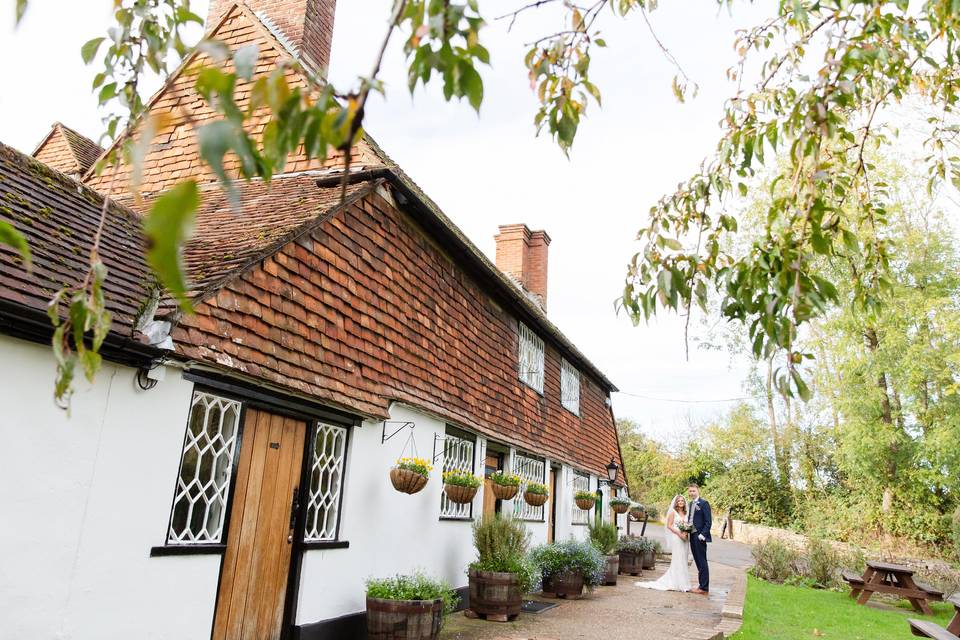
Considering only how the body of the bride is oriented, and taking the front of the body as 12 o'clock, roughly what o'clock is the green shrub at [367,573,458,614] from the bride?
The green shrub is roughly at 2 o'clock from the bride.

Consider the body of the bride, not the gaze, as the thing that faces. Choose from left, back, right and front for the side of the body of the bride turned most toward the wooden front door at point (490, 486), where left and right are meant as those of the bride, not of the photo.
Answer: right

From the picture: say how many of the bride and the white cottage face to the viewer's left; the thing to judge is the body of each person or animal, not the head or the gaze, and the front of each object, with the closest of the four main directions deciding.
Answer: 0

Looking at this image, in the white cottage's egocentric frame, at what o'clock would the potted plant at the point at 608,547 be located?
The potted plant is roughly at 9 o'clock from the white cottage.

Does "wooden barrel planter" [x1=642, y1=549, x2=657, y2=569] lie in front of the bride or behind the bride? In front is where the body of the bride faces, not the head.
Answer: behind

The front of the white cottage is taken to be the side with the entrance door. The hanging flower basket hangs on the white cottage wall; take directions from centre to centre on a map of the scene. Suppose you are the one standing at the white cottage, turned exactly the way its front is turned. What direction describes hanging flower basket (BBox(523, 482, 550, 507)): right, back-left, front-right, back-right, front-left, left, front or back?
left

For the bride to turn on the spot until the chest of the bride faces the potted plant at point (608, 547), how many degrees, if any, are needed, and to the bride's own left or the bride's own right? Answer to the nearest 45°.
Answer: approximately 135° to the bride's own right

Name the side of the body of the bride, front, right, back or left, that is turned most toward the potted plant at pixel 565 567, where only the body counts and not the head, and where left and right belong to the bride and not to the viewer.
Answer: right

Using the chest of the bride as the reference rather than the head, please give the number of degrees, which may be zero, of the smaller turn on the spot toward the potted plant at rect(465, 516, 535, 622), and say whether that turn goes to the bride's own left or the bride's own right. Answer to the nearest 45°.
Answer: approximately 90° to the bride's own right
